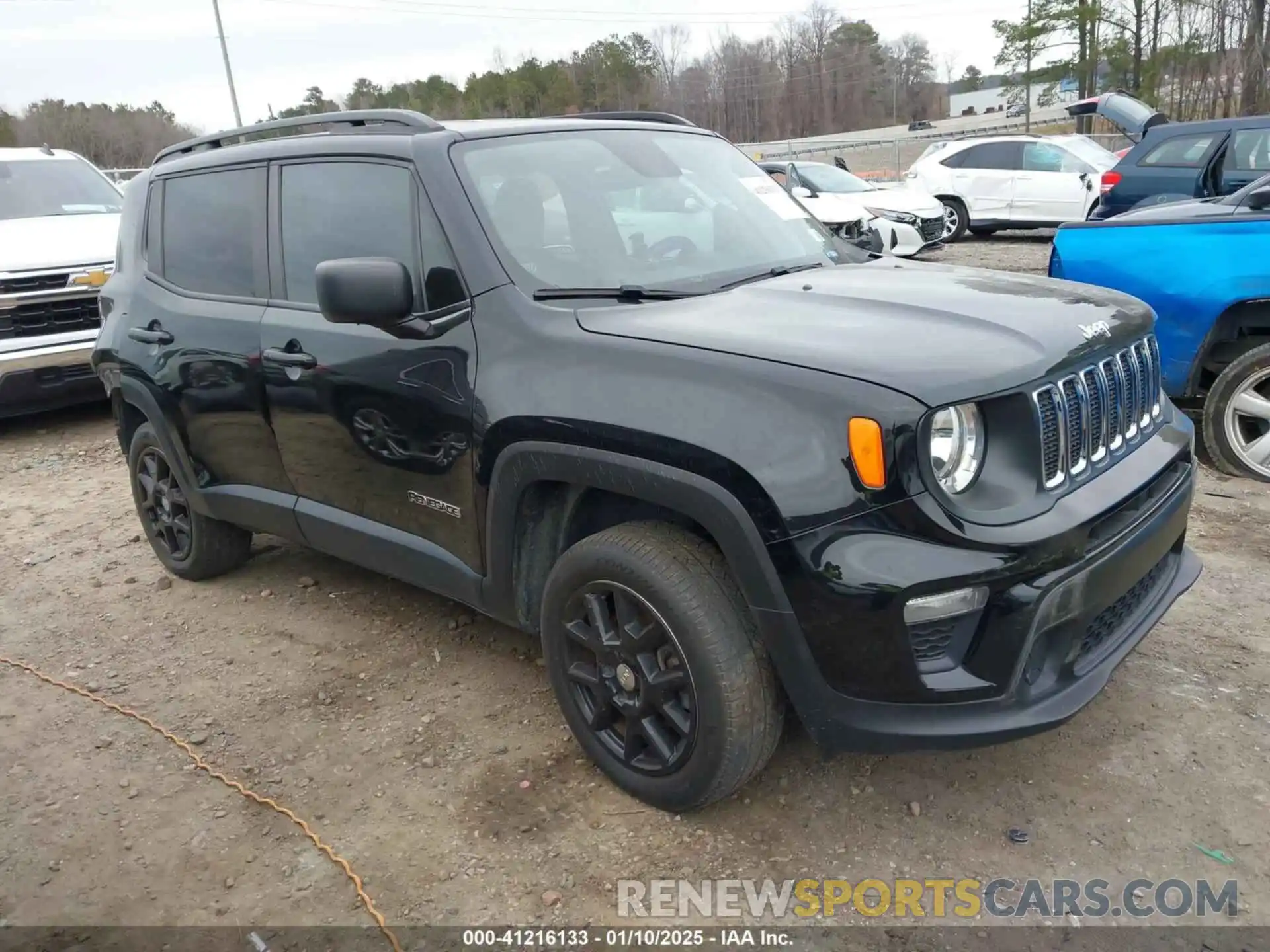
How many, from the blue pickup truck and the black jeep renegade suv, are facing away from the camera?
0

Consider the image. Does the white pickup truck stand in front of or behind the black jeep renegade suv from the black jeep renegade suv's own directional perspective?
behind

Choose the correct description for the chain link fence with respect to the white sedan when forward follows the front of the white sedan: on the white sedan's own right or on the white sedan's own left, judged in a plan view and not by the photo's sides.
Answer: on the white sedan's own left

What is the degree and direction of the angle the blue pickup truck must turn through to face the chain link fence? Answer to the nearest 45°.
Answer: approximately 90° to its left

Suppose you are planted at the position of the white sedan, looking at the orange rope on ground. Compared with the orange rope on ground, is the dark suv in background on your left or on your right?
left

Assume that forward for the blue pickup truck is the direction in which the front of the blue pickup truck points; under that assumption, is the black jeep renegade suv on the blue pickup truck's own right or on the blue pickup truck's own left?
on the blue pickup truck's own right

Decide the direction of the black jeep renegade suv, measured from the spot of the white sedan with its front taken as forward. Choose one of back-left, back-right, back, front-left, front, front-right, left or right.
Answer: front-right

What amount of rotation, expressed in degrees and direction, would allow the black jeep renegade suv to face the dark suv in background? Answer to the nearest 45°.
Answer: approximately 90° to its left

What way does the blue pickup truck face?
to the viewer's right

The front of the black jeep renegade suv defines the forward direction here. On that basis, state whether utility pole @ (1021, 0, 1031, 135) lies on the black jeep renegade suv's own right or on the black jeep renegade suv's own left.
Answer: on the black jeep renegade suv's own left

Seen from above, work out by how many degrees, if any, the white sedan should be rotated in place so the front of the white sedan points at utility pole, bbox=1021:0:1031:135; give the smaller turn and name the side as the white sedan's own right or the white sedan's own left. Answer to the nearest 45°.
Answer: approximately 135° to the white sedan's own left
